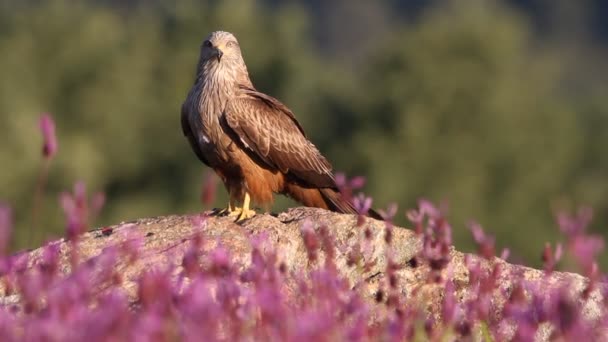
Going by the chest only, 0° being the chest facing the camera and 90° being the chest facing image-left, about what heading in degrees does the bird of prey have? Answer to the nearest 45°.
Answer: approximately 45°

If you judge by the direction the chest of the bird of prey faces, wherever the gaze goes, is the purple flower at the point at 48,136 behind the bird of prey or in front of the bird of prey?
in front
